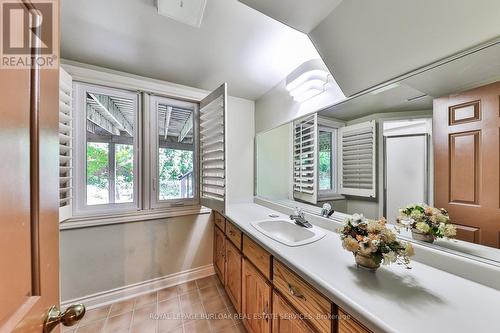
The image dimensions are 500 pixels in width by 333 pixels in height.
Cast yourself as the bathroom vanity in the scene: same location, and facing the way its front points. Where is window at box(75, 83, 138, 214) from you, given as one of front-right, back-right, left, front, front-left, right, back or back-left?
front-right

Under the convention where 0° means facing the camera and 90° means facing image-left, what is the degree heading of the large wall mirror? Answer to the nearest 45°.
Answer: approximately 45°

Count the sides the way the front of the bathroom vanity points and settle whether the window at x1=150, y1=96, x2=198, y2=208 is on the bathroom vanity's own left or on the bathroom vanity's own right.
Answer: on the bathroom vanity's own right

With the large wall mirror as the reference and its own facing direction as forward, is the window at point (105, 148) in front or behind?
in front

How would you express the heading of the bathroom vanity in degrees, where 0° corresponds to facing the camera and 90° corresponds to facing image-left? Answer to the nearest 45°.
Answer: approximately 45°
